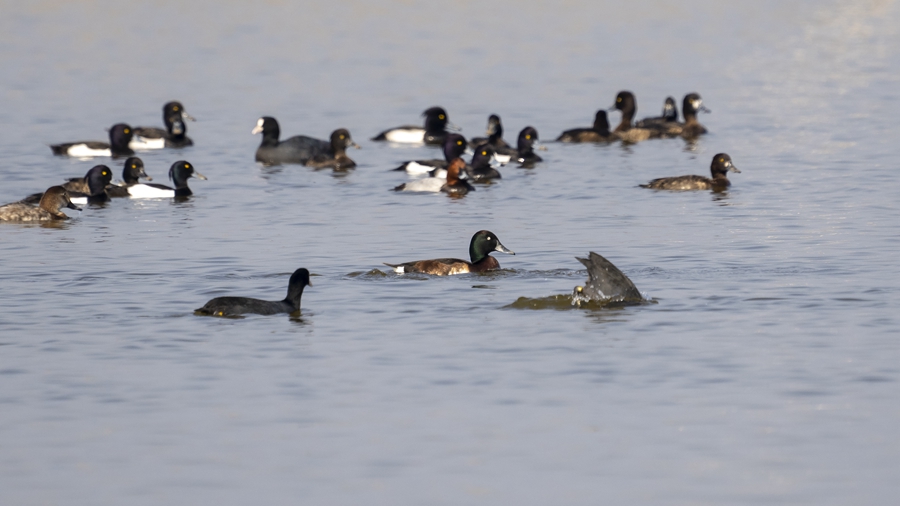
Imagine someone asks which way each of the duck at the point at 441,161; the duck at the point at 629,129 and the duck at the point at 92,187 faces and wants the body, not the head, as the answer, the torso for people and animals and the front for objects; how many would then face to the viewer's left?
1

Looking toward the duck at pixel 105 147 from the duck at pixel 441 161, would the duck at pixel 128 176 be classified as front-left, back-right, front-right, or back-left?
front-left

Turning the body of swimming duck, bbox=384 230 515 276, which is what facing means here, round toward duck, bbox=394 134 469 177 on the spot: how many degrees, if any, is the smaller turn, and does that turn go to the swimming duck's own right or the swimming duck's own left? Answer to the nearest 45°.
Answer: approximately 90° to the swimming duck's own left

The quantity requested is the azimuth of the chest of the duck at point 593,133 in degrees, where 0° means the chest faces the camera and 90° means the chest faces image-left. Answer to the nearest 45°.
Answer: approximately 270°

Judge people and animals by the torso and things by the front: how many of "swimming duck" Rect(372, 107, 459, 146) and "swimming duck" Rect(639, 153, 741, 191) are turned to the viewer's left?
0

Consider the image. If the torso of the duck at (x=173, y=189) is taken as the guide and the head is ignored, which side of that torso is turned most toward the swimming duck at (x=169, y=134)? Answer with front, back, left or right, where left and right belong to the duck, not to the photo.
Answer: left

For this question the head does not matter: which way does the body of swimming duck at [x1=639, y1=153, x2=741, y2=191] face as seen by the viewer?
to the viewer's right

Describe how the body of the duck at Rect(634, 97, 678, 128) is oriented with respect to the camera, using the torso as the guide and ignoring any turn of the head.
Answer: to the viewer's right

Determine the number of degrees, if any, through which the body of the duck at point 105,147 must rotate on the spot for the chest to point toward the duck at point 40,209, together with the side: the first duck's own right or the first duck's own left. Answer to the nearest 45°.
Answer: approximately 90° to the first duck's own right

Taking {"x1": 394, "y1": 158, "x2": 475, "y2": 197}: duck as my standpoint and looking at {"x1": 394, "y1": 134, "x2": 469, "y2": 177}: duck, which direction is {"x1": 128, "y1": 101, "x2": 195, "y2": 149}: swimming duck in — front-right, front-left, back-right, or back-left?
front-left

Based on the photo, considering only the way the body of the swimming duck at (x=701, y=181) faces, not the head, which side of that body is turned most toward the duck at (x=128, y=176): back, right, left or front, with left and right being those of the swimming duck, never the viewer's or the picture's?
back

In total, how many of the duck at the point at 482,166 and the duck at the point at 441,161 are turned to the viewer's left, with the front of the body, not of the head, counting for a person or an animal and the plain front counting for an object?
0

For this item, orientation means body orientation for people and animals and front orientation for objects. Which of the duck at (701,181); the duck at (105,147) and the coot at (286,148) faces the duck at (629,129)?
the duck at (105,147)

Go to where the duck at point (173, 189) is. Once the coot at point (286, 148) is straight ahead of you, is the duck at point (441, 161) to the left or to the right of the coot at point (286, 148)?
right

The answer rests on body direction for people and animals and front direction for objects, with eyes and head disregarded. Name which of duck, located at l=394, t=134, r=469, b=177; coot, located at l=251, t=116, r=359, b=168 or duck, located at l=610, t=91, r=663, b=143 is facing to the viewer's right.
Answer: duck, located at l=394, t=134, r=469, b=177

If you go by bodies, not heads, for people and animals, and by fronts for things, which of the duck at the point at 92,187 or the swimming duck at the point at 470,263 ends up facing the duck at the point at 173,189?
the duck at the point at 92,187

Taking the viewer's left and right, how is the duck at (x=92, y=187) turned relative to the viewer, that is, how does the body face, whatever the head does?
facing to the right of the viewer

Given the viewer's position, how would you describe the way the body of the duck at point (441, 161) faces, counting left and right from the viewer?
facing to the right of the viewer

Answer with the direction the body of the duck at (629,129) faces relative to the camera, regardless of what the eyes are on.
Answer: to the viewer's left

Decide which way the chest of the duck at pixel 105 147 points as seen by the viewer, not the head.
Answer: to the viewer's right
